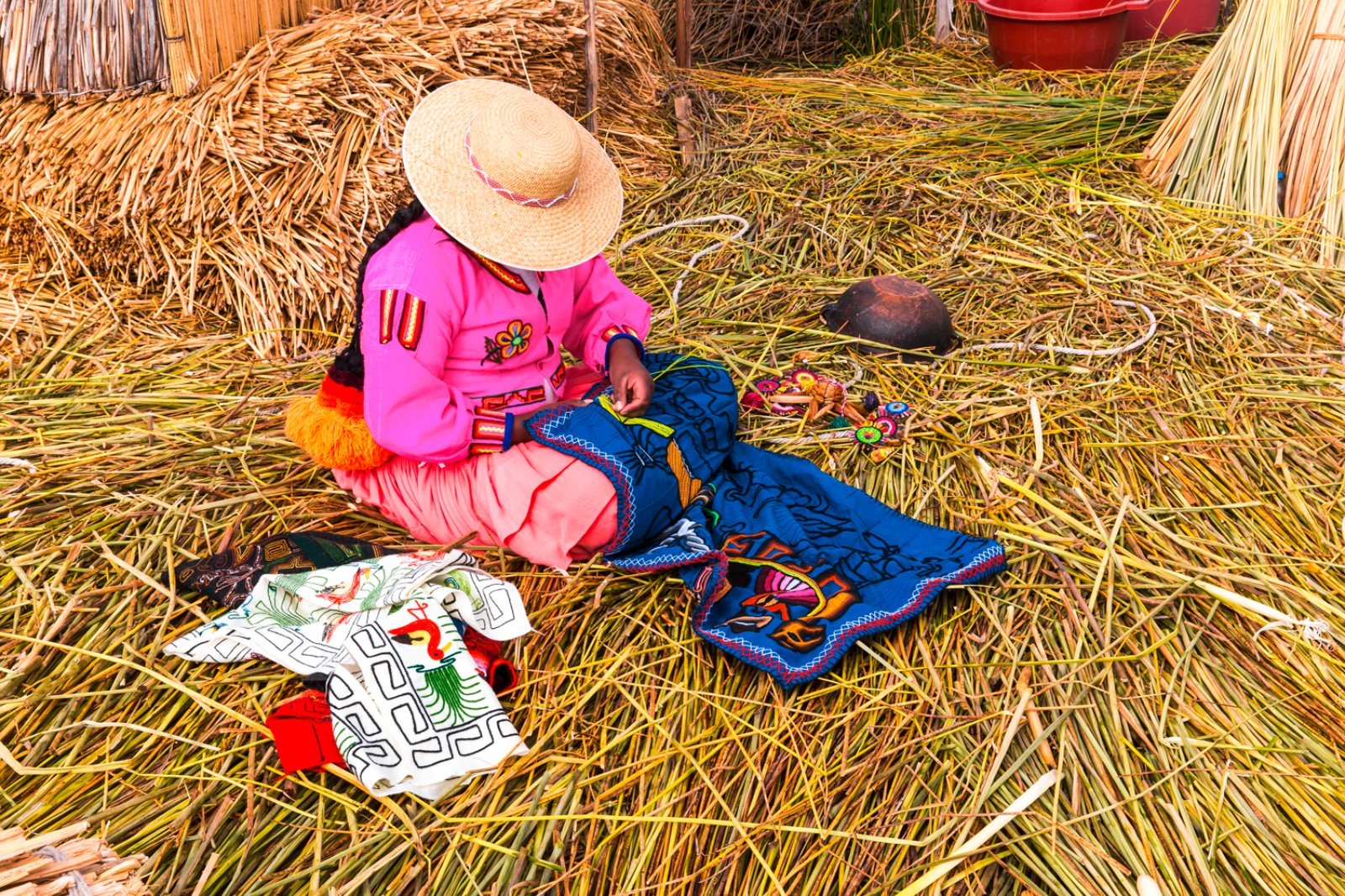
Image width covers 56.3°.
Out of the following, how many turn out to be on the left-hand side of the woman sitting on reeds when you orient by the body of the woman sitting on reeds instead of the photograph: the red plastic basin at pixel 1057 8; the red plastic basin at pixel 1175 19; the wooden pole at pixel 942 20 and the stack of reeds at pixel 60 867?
3

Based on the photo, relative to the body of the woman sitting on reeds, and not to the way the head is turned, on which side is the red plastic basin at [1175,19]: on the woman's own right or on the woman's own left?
on the woman's own left

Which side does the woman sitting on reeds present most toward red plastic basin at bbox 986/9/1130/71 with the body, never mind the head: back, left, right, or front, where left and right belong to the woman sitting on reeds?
left

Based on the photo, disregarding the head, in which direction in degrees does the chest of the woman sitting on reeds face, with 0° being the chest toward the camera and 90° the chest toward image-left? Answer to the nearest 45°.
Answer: approximately 315°

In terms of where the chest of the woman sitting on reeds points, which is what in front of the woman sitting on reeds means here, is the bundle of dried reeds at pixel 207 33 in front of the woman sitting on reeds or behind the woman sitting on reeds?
behind

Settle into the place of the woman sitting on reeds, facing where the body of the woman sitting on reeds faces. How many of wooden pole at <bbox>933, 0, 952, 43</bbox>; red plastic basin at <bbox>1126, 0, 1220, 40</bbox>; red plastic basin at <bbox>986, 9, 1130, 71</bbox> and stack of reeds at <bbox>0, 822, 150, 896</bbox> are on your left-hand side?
3

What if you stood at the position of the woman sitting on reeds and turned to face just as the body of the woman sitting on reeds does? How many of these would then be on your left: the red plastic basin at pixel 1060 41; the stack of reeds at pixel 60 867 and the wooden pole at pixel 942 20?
2

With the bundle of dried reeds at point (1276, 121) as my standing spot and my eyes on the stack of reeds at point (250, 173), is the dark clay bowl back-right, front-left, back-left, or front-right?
front-left

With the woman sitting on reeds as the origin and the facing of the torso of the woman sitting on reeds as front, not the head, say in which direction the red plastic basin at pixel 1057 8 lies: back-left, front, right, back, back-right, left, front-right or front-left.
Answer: left

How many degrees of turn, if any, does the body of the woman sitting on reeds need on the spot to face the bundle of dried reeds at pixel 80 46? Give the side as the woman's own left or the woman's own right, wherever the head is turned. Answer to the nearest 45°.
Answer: approximately 180°

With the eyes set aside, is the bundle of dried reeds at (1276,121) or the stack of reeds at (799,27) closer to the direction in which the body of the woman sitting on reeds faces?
the bundle of dried reeds

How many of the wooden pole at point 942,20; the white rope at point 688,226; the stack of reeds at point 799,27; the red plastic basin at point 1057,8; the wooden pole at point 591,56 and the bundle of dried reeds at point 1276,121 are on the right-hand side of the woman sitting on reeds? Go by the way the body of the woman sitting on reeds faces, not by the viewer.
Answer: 0

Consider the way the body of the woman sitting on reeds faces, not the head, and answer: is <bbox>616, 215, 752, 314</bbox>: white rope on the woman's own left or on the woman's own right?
on the woman's own left

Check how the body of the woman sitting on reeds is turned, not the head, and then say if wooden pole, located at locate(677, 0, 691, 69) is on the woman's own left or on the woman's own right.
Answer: on the woman's own left

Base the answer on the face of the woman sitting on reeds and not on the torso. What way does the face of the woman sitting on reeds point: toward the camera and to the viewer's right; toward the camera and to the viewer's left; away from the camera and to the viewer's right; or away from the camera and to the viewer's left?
toward the camera and to the viewer's right
